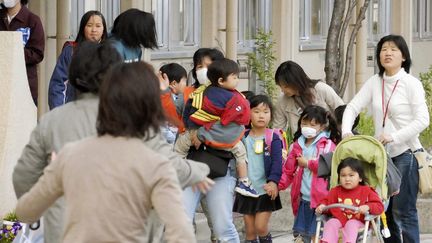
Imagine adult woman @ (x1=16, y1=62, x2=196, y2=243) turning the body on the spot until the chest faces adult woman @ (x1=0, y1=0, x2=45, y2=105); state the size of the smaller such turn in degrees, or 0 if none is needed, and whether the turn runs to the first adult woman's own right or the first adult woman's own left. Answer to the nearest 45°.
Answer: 0° — they already face them

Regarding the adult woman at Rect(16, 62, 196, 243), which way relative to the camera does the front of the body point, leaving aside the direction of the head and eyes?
away from the camera

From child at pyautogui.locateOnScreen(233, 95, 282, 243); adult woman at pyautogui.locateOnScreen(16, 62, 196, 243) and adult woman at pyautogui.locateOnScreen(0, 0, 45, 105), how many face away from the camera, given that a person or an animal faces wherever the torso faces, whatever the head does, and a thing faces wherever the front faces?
1

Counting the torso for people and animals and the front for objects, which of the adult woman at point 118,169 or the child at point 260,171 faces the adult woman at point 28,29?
the adult woman at point 118,169

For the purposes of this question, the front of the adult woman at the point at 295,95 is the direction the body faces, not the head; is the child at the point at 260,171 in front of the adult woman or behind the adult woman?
in front

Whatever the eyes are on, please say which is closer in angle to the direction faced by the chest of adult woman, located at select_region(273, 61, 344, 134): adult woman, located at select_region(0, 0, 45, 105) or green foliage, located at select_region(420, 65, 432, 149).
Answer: the adult woman

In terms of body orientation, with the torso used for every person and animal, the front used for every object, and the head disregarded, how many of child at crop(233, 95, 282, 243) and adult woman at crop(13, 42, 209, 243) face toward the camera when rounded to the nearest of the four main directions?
1

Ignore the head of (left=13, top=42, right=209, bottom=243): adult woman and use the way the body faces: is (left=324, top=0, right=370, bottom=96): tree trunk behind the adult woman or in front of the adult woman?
in front

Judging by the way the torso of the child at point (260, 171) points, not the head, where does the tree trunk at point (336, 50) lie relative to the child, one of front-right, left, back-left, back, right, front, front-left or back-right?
back

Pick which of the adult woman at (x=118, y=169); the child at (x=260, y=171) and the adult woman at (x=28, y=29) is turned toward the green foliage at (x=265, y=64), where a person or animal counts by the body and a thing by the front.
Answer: the adult woman at (x=118, y=169)

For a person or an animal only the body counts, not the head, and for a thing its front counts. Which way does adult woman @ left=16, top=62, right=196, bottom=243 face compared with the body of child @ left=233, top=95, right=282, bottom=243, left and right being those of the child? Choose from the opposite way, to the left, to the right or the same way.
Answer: the opposite way

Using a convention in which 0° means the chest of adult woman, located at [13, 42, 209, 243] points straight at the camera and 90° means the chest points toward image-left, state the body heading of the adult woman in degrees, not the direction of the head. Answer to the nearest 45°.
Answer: approximately 225°

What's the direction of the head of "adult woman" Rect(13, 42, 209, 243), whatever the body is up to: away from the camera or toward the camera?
away from the camera

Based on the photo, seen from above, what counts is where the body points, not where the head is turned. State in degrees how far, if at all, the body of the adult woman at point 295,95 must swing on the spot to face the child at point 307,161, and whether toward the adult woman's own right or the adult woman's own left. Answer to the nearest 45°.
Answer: approximately 45° to the adult woman's own left
